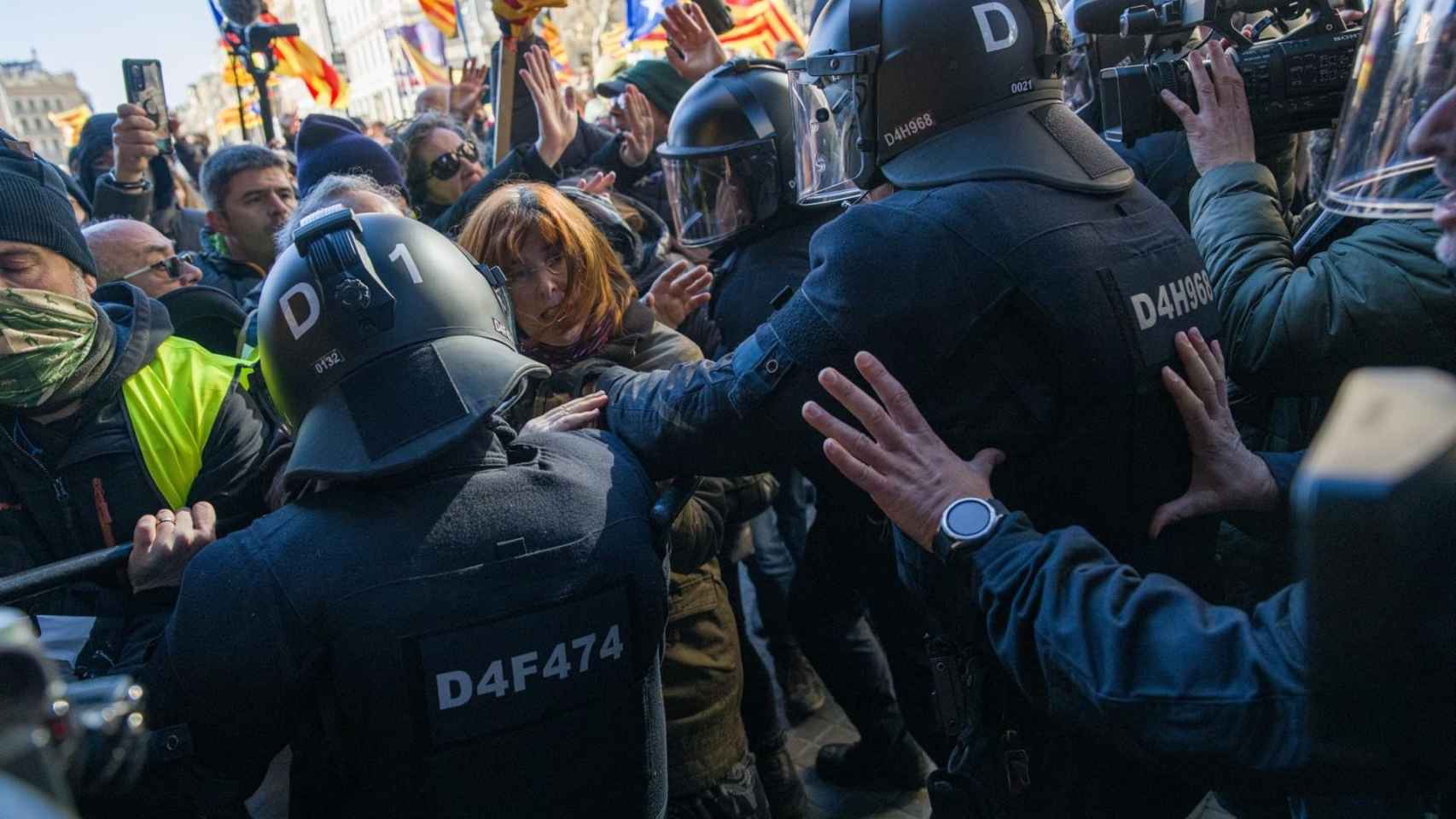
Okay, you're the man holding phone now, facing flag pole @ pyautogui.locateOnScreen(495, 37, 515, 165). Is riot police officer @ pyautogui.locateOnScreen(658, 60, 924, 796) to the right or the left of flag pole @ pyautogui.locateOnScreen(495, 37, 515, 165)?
right

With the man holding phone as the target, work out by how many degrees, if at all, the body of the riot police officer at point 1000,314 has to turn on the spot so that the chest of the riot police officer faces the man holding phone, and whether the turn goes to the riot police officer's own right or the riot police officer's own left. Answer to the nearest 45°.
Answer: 0° — they already face them

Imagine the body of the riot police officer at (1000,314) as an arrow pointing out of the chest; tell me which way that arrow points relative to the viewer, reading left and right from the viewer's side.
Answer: facing away from the viewer and to the left of the viewer

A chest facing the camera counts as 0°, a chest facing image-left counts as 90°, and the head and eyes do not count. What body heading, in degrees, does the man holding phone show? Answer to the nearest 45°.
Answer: approximately 315°

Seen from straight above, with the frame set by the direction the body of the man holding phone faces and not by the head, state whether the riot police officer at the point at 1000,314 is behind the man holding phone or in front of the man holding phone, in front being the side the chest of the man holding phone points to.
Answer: in front

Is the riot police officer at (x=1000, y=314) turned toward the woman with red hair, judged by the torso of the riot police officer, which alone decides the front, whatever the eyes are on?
yes

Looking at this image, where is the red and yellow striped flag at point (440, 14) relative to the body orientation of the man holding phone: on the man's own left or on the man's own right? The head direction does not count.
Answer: on the man's own left

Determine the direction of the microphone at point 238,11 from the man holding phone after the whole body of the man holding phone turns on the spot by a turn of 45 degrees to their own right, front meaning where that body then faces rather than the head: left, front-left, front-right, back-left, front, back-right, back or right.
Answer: back

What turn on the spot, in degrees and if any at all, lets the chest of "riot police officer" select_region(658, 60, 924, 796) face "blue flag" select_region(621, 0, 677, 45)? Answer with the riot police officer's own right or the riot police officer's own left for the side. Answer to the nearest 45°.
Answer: approximately 135° to the riot police officer's own right

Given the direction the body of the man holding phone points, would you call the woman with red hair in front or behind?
in front

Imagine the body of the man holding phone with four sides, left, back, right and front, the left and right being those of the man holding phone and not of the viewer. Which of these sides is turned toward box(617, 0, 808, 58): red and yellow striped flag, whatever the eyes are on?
left

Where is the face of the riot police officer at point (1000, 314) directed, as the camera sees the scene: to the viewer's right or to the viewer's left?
to the viewer's left
